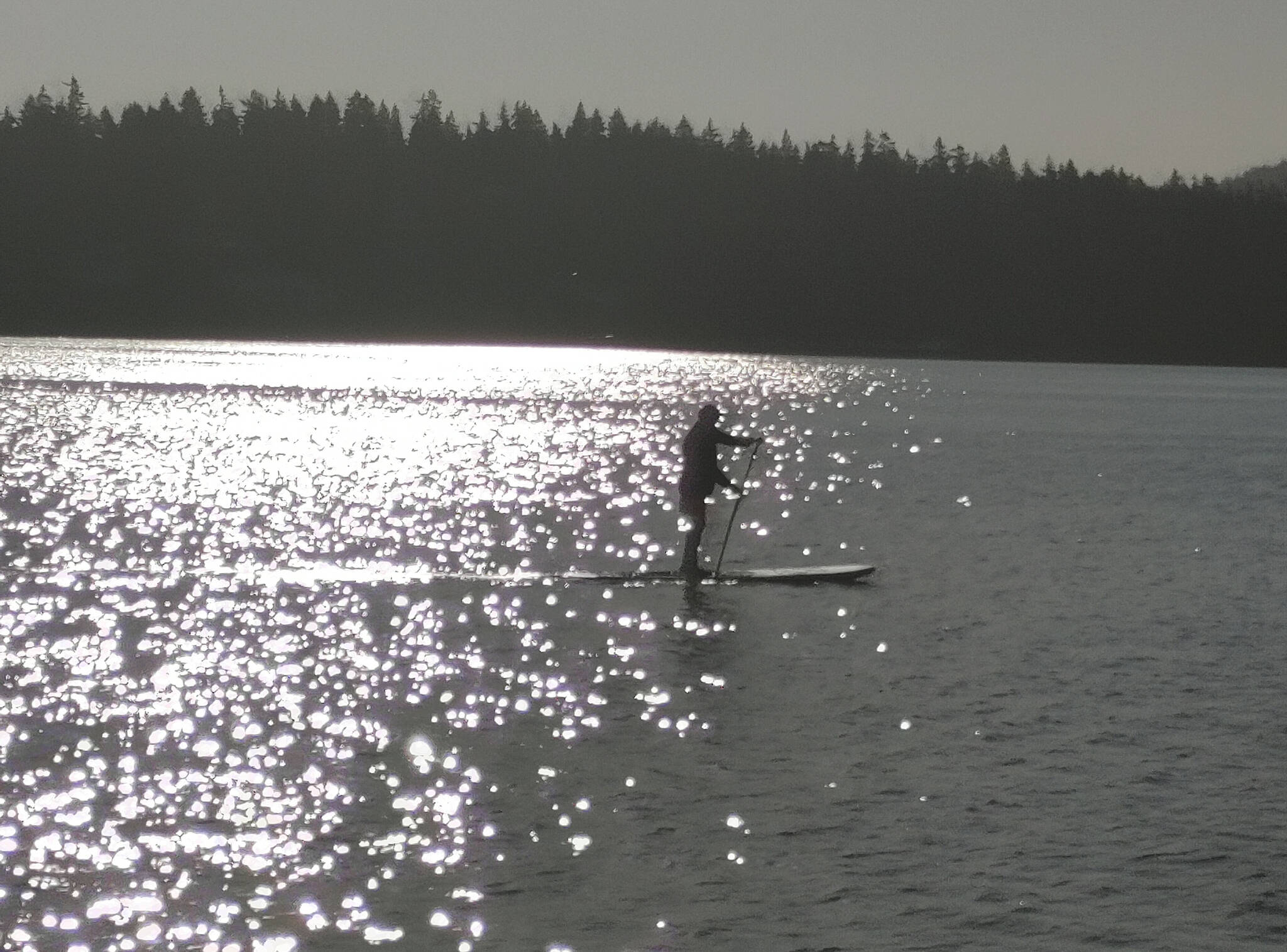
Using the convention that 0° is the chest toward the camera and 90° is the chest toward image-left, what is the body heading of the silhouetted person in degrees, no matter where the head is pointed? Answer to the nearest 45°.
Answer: approximately 270°

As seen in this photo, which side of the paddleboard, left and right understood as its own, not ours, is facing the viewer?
right
